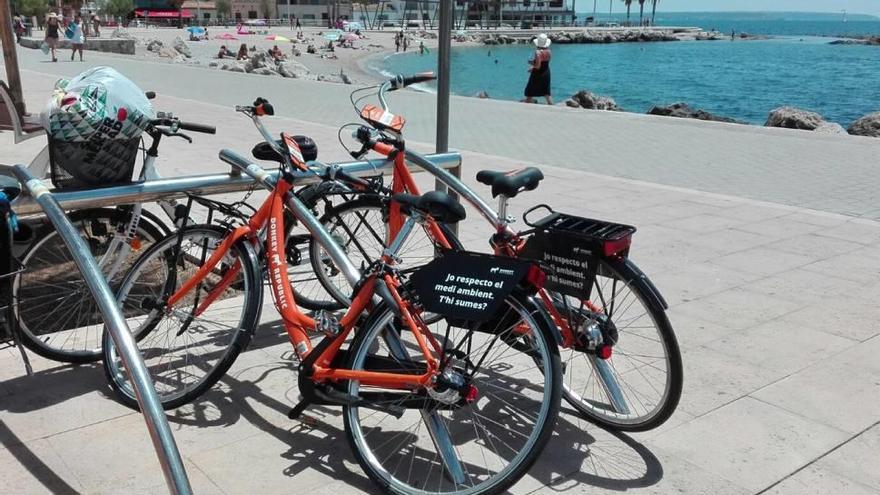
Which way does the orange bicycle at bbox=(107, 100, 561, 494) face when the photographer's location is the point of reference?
facing away from the viewer and to the left of the viewer

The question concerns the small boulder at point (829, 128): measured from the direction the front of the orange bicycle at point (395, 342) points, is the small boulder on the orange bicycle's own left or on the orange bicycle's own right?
on the orange bicycle's own right

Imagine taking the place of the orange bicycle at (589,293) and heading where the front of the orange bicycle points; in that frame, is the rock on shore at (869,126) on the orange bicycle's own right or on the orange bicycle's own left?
on the orange bicycle's own right

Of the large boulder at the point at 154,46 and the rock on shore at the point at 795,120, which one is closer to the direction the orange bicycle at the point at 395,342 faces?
the large boulder

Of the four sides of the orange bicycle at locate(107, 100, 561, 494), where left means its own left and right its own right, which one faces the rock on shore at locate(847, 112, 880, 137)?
right

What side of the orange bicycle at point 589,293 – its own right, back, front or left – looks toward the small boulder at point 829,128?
right

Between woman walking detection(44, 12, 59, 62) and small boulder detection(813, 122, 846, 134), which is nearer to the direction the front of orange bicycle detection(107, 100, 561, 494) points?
the woman walking

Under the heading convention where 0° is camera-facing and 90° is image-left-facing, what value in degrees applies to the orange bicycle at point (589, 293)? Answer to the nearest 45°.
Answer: approximately 135°
